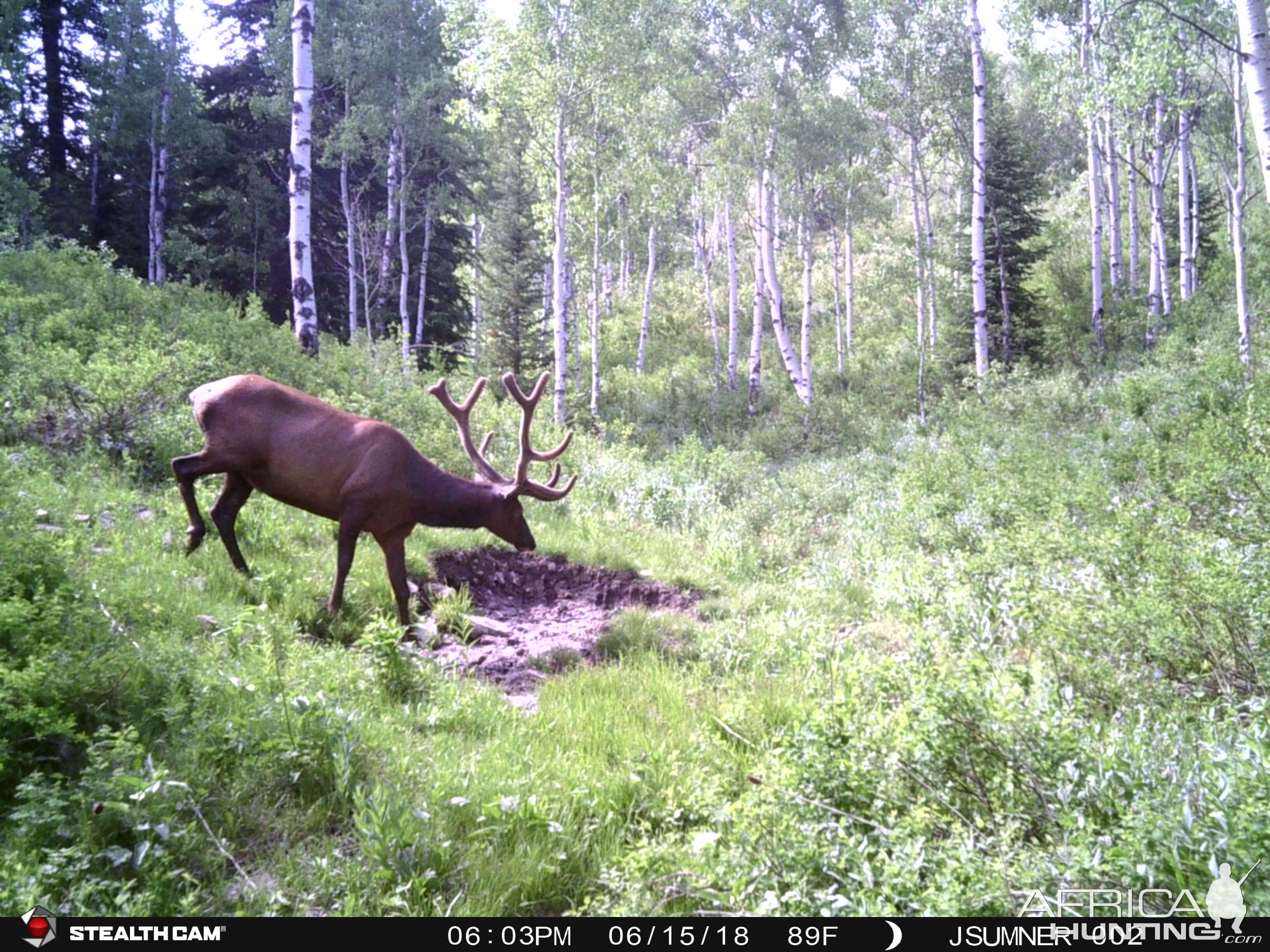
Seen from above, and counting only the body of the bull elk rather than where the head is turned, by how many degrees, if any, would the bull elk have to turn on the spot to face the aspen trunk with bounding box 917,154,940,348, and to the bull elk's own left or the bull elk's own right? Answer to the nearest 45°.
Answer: approximately 45° to the bull elk's own left

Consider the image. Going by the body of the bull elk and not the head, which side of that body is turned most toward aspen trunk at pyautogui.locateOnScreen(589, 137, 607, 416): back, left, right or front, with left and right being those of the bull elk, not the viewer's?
left

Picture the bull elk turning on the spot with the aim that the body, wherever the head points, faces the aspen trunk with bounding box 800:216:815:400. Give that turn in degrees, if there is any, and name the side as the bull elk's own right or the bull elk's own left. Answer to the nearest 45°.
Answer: approximately 45° to the bull elk's own left

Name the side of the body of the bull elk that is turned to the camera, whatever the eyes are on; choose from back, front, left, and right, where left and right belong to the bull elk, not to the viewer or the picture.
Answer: right

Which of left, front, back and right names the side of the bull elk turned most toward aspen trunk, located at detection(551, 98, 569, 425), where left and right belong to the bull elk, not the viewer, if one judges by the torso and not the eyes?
left
